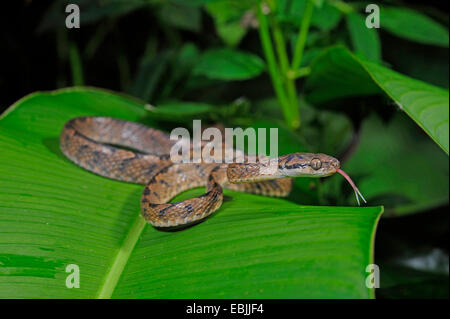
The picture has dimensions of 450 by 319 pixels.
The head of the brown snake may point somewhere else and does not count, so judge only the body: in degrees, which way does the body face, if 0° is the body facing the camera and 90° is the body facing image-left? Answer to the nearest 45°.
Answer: approximately 270°

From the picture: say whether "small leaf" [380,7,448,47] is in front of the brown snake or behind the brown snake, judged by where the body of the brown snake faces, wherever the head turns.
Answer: in front

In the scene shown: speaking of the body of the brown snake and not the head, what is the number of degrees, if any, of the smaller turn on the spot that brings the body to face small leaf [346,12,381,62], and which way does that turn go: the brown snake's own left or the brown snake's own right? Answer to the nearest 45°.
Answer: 0° — it already faces it

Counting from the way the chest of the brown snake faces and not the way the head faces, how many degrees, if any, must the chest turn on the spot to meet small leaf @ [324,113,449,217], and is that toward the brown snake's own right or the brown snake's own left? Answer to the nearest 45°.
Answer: approximately 45° to the brown snake's own left
